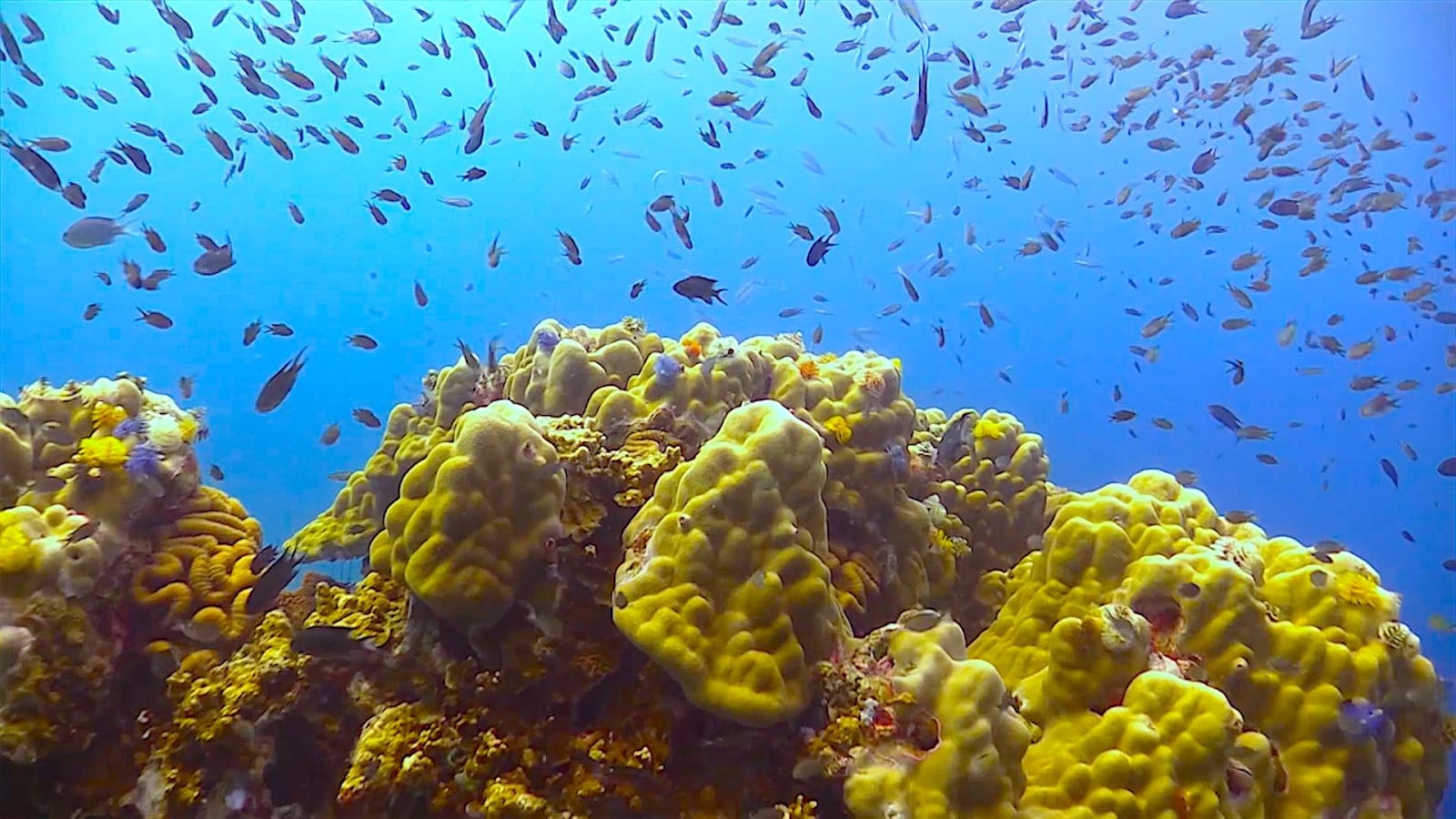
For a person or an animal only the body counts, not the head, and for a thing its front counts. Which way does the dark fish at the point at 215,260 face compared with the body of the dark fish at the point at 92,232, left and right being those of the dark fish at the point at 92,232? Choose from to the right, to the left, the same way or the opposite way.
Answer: the same way

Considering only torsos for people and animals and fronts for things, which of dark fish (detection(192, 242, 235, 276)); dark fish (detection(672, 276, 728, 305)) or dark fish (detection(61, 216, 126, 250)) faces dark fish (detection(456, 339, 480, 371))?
dark fish (detection(672, 276, 728, 305))

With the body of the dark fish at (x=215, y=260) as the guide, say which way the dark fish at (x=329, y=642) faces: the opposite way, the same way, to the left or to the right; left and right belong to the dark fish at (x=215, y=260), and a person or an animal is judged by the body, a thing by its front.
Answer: the same way

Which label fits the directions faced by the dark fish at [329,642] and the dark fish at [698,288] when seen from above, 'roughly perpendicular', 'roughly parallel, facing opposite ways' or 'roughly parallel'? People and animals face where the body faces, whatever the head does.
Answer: roughly parallel

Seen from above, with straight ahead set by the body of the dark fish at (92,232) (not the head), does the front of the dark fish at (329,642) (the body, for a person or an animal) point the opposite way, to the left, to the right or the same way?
the same way

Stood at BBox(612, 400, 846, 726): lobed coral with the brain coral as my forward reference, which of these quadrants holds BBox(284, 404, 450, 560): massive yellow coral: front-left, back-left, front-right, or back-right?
front-right

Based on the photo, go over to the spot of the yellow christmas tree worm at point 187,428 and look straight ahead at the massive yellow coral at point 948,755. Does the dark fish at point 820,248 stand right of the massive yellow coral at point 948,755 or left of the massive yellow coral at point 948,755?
left

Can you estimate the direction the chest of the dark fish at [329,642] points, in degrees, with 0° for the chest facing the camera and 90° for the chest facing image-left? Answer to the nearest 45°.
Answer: approximately 90°

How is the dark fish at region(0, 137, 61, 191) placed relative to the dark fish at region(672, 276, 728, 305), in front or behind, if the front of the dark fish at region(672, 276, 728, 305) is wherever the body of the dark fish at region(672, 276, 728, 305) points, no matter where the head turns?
in front

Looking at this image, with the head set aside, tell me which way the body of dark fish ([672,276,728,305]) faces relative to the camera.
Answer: to the viewer's left

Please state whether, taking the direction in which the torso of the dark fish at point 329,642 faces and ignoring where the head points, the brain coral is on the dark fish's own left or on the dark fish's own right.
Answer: on the dark fish's own right
